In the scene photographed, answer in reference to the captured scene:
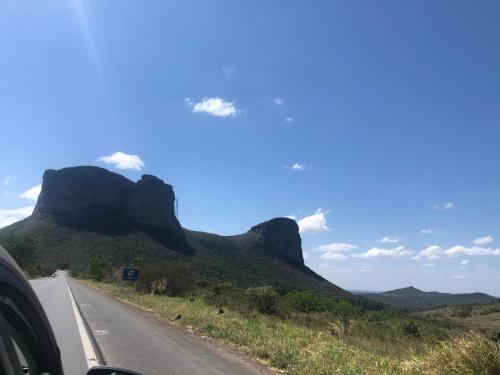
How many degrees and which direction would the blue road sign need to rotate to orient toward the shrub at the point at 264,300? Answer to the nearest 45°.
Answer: approximately 45° to its left

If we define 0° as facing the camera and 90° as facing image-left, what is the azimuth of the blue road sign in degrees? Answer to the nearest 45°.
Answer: approximately 0°

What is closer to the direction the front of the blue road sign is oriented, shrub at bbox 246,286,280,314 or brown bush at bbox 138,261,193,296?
the shrub

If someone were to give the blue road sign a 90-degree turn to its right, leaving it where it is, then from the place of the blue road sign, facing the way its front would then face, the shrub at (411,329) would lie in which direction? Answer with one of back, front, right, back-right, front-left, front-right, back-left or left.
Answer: back-left

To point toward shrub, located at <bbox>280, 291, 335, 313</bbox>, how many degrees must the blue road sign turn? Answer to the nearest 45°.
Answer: approximately 90° to its left

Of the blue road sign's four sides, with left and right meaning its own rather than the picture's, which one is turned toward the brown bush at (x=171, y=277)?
left
